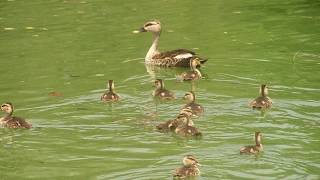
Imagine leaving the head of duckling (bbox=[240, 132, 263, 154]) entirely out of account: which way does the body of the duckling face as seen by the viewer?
to the viewer's right

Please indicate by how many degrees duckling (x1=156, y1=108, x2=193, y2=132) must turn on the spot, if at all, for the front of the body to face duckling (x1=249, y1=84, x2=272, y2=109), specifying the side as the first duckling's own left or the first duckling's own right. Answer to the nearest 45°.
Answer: approximately 45° to the first duckling's own left

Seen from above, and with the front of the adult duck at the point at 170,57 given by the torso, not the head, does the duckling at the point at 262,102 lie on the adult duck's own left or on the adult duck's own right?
on the adult duck's own left

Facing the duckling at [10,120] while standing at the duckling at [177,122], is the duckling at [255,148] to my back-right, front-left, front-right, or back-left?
back-left

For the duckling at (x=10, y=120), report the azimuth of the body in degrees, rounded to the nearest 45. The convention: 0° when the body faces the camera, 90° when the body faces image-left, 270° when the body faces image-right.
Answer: approximately 90°

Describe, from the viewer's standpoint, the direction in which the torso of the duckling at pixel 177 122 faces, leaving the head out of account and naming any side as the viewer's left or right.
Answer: facing to the right of the viewer

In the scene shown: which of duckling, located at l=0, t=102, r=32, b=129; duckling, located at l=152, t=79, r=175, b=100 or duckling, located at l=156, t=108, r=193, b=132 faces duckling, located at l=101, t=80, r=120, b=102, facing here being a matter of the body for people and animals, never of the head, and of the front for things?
duckling, located at l=152, t=79, r=175, b=100

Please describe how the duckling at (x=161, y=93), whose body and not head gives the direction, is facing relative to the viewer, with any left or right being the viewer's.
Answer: facing to the left of the viewer

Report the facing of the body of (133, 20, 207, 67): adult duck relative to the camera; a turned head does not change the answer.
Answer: to the viewer's left

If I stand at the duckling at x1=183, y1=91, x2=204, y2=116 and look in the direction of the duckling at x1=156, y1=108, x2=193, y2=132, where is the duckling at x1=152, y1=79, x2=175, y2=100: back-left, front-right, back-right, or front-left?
back-right
